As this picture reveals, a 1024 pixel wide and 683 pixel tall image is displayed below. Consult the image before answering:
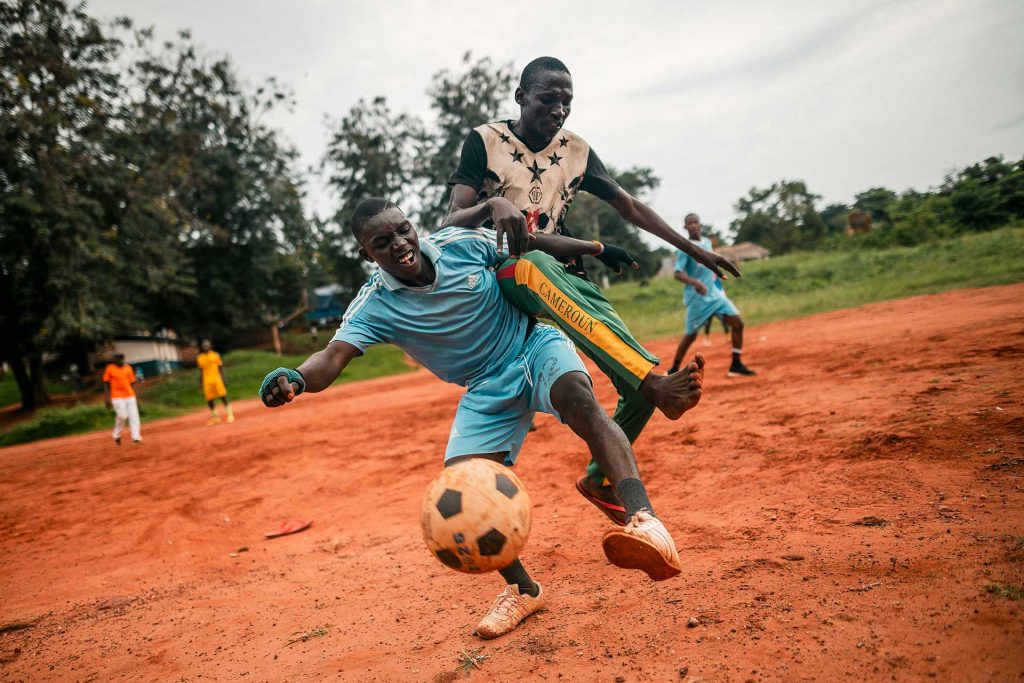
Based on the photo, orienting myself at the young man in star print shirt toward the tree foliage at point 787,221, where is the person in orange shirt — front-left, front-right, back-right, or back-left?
front-left

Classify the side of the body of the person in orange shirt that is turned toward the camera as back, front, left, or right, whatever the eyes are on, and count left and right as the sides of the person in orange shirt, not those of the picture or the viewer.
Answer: front

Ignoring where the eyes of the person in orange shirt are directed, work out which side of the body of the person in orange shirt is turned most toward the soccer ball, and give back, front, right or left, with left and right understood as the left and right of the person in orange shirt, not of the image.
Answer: front

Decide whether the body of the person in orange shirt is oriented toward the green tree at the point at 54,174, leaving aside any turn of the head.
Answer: no

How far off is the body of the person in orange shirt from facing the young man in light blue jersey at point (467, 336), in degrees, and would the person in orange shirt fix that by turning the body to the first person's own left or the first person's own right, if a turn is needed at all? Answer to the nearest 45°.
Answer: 0° — they already face them

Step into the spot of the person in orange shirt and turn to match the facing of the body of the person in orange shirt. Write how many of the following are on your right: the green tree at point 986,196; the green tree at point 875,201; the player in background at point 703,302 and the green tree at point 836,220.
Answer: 0

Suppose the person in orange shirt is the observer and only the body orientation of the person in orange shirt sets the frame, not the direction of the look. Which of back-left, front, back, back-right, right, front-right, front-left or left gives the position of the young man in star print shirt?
front

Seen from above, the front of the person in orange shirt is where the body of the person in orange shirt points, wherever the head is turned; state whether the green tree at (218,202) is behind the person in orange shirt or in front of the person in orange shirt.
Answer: behind

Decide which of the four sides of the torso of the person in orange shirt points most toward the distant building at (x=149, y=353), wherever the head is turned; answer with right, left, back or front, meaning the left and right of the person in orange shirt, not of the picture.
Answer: back

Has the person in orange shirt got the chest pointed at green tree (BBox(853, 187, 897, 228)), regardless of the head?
no

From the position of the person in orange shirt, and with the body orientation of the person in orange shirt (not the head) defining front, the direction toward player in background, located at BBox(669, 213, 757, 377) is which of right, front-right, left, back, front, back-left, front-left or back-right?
front-left

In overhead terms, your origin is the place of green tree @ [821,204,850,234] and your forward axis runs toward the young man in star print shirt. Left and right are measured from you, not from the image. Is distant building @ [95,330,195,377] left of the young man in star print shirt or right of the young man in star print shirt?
right

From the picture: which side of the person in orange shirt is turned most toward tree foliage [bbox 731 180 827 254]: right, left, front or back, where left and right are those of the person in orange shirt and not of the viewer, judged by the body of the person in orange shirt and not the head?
left

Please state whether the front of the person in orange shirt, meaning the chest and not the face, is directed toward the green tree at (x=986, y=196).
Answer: no
